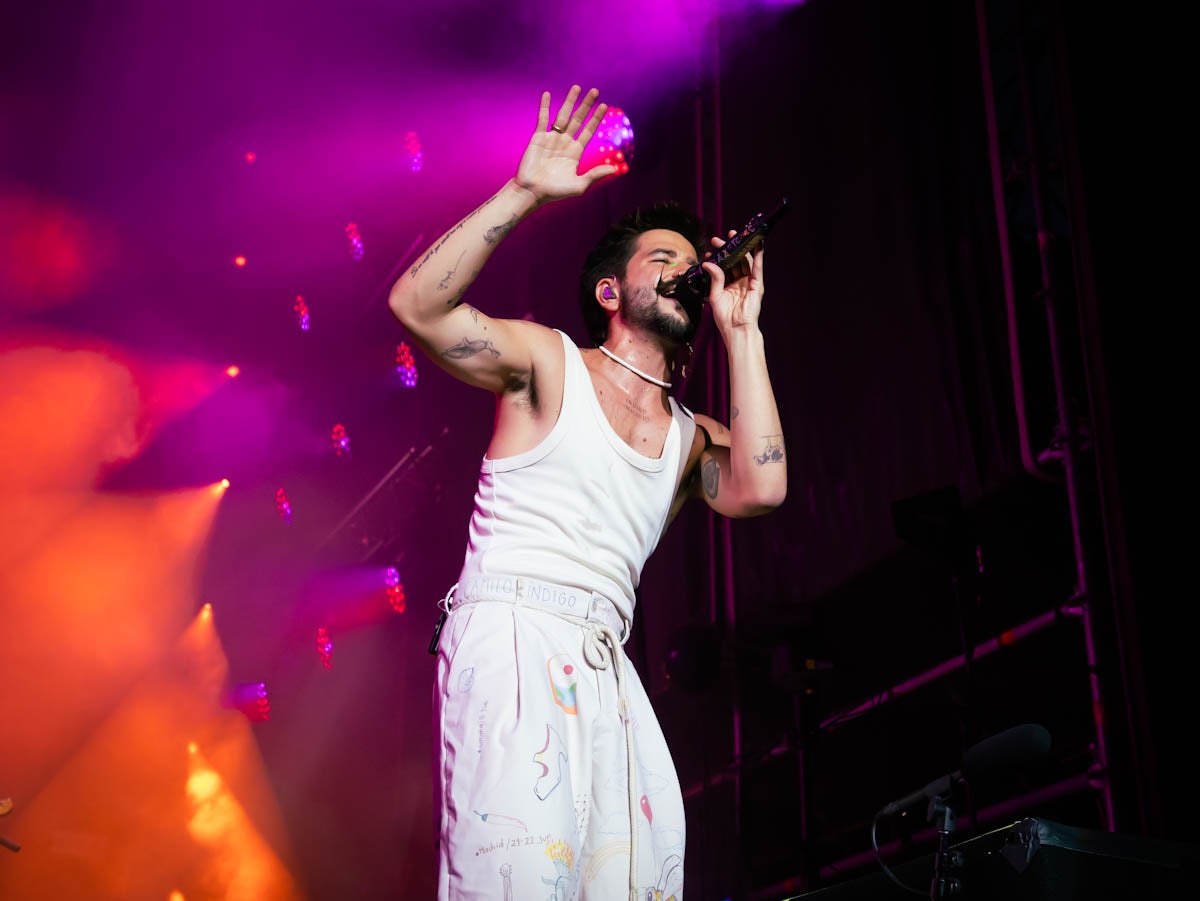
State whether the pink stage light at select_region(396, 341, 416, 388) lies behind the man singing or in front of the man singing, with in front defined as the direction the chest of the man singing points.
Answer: behind

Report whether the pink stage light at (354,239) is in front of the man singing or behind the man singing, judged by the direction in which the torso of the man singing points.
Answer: behind

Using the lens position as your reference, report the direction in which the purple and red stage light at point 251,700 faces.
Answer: facing the viewer and to the left of the viewer

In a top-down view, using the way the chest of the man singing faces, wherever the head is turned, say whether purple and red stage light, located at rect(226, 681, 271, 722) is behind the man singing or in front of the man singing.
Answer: behind

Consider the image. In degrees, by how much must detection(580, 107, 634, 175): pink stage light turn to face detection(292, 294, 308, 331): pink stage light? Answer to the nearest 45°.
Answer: approximately 90° to its right

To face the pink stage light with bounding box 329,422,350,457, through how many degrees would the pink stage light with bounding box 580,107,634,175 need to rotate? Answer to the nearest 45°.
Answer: approximately 90° to its right

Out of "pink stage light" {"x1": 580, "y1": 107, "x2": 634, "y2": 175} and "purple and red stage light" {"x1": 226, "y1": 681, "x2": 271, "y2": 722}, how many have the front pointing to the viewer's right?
0

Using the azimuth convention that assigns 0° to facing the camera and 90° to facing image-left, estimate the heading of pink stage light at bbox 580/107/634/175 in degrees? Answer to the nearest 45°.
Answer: approximately 45°
